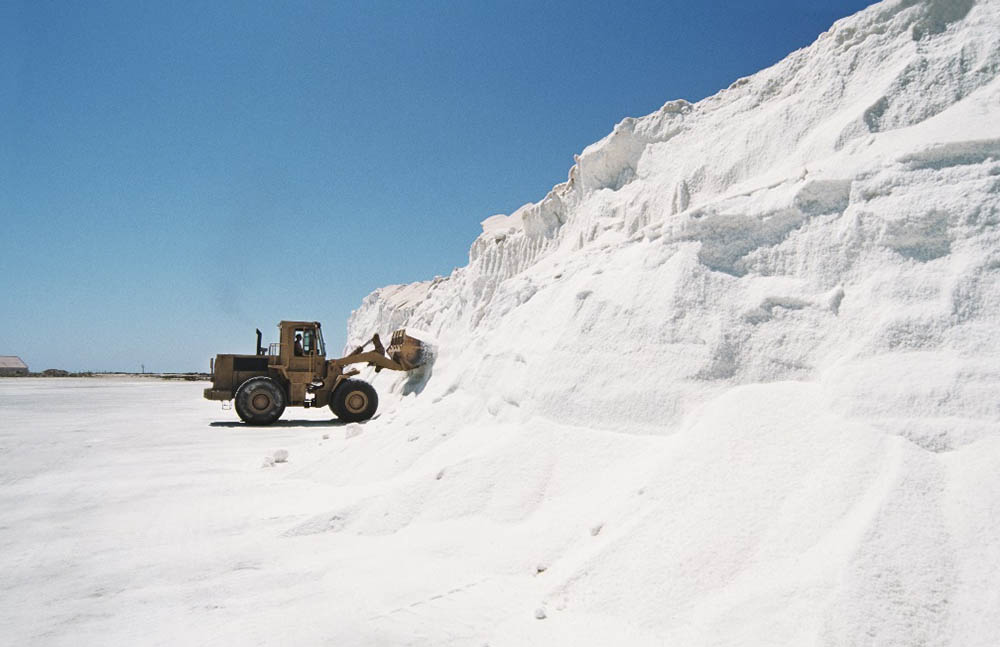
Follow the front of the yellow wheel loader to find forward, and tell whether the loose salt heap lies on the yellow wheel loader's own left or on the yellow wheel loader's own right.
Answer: on the yellow wheel loader's own right

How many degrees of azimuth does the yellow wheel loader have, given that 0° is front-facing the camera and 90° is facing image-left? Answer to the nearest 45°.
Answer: approximately 270°
